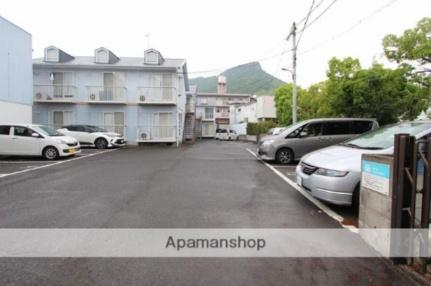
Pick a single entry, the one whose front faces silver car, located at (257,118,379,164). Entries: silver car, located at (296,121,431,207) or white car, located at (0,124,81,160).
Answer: the white car

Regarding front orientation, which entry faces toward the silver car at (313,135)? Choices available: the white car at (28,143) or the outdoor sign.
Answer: the white car

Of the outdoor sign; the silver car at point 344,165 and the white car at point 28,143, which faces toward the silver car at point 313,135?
the white car

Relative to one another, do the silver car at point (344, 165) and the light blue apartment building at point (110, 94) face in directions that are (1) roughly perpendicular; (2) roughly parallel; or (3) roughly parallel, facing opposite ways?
roughly perpendicular

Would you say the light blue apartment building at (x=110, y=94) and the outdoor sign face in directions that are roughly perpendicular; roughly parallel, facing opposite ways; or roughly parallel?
roughly perpendicular

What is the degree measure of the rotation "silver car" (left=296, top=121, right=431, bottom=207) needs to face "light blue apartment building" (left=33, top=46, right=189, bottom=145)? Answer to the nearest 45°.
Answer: approximately 90° to its right

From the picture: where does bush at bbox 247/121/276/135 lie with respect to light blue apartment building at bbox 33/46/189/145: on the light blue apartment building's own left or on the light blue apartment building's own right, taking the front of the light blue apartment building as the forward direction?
on the light blue apartment building's own left
